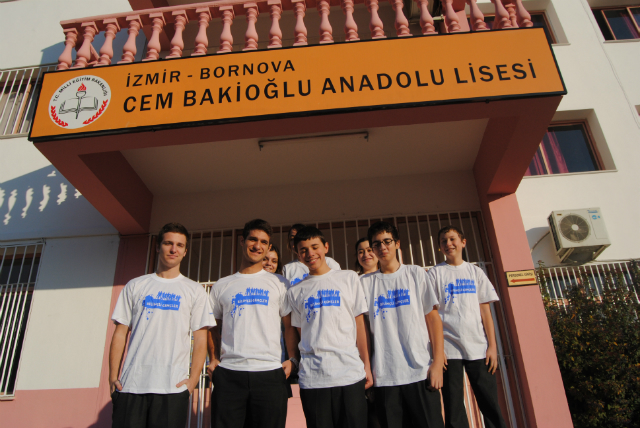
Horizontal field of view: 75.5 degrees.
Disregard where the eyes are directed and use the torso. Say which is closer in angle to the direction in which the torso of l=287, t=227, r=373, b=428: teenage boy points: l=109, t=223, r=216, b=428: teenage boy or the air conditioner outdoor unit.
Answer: the teenage boy

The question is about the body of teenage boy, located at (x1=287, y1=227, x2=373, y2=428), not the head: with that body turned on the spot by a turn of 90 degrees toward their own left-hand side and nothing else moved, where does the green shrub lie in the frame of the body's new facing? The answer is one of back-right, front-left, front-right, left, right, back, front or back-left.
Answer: front-left

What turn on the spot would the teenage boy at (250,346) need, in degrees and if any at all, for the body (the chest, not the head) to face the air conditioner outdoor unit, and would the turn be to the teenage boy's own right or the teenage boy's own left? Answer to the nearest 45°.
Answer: approximately 90° to the teenage boy's own left

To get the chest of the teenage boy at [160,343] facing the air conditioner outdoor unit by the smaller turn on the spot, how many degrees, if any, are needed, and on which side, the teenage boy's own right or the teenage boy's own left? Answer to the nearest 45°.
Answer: approximately 90° to the teenage boy's own left

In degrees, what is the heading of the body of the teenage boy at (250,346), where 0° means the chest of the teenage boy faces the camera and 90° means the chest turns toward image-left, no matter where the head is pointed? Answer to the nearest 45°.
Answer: approximately 0°

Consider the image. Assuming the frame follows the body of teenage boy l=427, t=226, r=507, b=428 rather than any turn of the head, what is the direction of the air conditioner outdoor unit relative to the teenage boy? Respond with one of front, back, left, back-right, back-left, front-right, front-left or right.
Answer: back-left

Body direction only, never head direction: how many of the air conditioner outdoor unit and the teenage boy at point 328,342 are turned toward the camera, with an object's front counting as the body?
2

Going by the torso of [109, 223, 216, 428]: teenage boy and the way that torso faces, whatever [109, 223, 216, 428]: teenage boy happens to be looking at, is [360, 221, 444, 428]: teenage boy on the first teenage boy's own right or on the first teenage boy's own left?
on the first teenage boy's own left

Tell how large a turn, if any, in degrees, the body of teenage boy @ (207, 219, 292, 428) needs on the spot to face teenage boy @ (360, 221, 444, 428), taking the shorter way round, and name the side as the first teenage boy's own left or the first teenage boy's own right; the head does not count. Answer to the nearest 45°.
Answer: approximately 90° to the first teenage boy's own left
